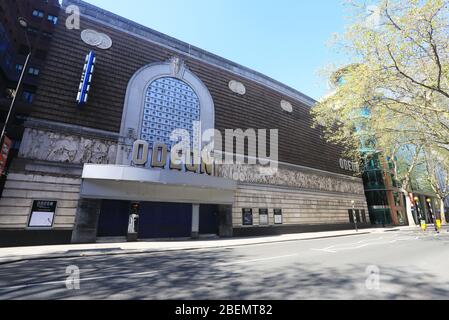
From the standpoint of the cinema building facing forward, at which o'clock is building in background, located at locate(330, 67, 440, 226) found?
The building in background is roughly at 10 o'clock from the cinema building.

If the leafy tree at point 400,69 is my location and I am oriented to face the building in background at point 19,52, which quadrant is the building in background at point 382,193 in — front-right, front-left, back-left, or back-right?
back-right

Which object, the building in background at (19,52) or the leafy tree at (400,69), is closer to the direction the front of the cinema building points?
the leafy tree

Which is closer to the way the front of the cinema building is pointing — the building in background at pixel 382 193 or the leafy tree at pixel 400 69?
the leafy tree

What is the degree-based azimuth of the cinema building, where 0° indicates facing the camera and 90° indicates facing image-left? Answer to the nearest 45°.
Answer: approximately 315°

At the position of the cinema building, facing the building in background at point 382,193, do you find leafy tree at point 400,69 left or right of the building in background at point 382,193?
right
